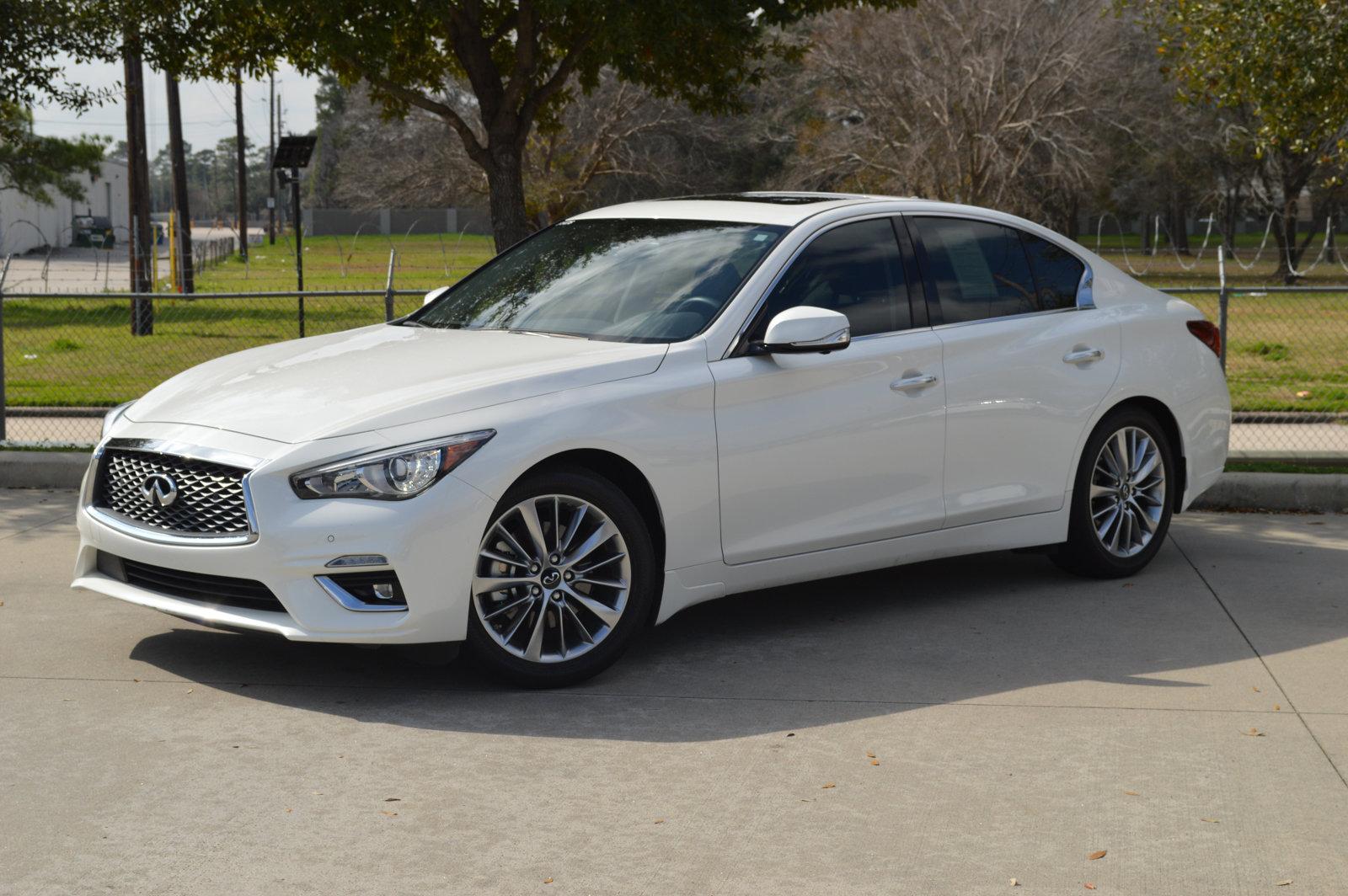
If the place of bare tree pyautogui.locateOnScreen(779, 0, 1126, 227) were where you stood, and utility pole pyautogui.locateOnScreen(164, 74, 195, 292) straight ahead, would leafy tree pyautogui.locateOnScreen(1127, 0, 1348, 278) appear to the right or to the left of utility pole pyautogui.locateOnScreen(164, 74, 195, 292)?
left

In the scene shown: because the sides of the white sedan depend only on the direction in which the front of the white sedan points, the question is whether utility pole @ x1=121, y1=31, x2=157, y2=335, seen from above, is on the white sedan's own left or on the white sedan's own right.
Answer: on the white sedan's own right

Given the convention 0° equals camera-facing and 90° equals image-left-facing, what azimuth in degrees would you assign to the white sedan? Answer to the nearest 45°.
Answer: approximately 45°

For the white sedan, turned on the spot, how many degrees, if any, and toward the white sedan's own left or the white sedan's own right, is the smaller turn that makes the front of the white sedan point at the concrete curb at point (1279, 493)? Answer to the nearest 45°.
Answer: approximately 180°

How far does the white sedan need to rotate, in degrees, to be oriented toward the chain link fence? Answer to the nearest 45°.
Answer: approximately 135° to its right

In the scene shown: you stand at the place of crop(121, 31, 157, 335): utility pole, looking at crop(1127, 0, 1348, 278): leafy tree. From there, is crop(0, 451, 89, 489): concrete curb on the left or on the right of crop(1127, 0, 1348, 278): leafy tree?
right

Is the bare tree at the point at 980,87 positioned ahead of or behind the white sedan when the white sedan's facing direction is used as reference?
behind

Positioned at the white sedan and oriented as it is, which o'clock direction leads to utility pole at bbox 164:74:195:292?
The utility pole is roughly at 4 o'clock from the white sedan.

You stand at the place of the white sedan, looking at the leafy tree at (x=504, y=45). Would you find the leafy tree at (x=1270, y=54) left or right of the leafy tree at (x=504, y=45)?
right

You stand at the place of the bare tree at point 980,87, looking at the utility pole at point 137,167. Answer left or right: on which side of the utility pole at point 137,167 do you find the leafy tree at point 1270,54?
left

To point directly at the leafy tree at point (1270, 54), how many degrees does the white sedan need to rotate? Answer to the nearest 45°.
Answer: approximately 180°
